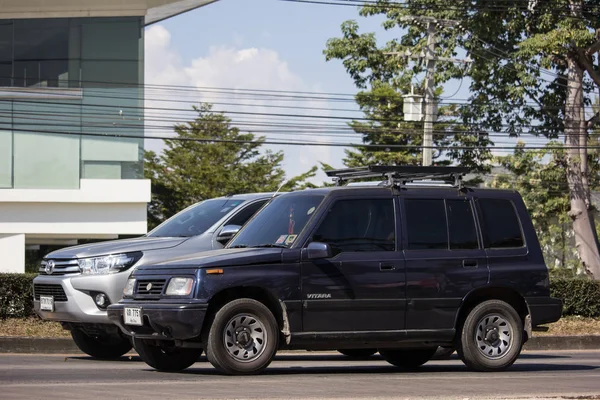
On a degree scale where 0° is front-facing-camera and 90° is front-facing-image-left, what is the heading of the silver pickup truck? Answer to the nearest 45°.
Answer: approximately 45°

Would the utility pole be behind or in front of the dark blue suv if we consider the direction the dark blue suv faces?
behind

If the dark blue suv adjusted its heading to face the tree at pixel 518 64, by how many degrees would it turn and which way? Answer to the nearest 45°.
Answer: approximately 135° to its right

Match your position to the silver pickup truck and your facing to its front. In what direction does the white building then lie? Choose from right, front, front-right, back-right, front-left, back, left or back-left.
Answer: back-right

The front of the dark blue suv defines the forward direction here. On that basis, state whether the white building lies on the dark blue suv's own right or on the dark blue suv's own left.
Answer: on the dark blue suv's own right

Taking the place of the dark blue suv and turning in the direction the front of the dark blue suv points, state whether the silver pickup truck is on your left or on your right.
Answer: on your right

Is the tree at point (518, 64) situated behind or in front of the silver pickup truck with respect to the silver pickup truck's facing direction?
behind

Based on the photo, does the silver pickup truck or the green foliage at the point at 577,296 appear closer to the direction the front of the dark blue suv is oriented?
the silver pickup truck
